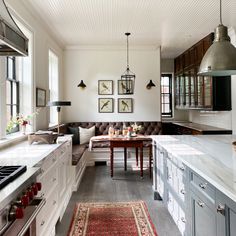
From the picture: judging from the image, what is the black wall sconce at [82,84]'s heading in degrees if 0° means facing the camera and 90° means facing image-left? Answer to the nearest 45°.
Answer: approximately 0°

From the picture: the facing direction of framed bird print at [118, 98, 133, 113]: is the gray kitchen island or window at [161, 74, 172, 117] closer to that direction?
the gray kitchen island

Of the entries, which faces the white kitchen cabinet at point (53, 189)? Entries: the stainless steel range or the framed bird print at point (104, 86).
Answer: the framed bird print

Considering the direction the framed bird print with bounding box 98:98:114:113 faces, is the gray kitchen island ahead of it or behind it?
ahead

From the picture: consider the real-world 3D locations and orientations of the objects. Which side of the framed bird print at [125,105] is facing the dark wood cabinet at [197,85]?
left

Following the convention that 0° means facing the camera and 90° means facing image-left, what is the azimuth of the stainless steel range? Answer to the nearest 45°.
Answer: approximately 315°

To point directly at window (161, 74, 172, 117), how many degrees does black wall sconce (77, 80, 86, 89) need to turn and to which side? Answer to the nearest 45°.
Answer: approximately 135° to its left

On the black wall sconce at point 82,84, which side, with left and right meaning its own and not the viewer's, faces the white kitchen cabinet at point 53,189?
front

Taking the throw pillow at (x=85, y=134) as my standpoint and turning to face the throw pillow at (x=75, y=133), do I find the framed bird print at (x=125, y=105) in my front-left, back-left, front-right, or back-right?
back-right

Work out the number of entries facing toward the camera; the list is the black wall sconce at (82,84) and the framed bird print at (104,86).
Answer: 2
